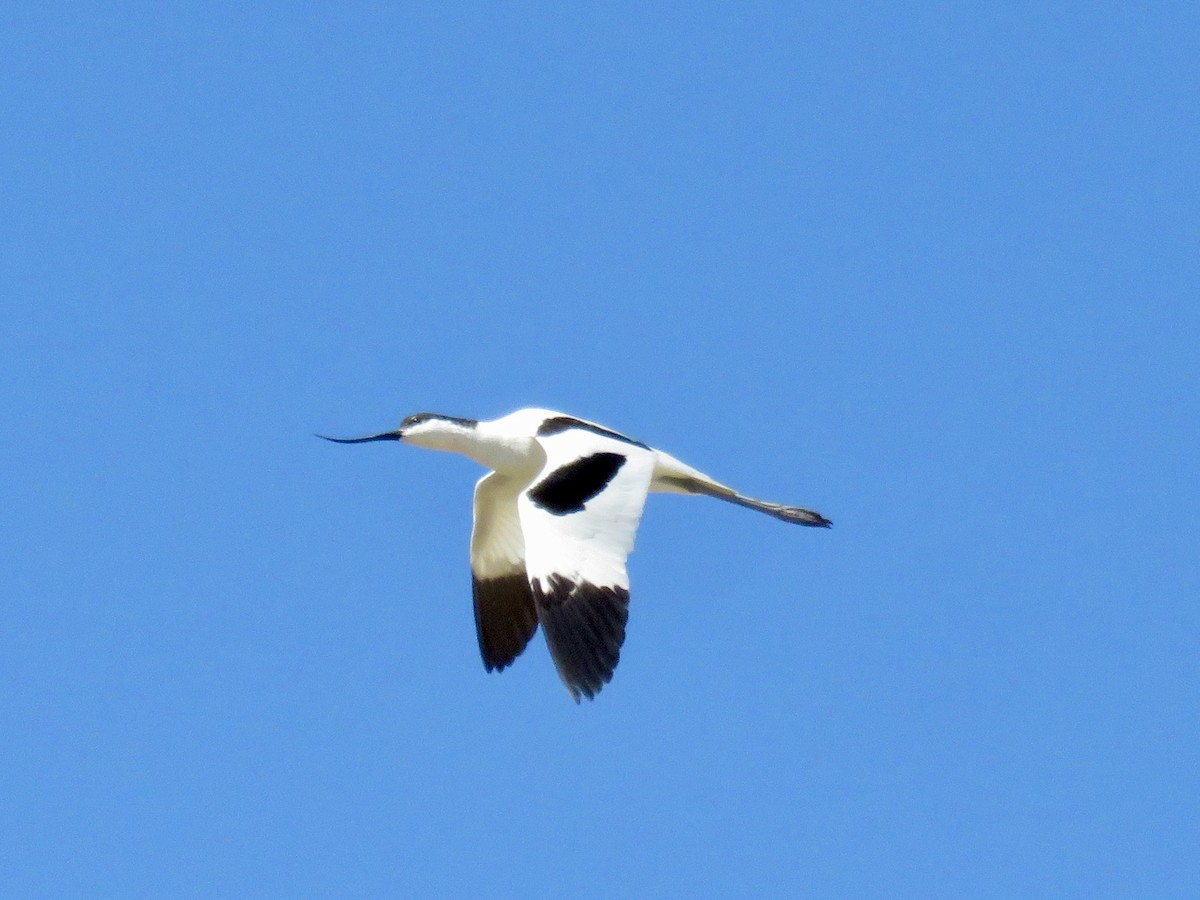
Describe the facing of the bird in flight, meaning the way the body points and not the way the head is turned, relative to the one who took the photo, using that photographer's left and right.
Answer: facing to the left of the viewer
